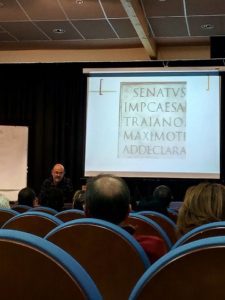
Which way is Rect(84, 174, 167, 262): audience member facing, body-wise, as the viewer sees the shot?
away from the camera

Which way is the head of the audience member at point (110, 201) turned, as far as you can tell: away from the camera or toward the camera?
away from the camera
